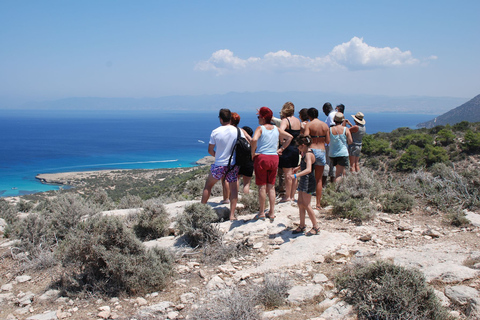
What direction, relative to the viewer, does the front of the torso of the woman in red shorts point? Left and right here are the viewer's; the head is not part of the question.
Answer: facing away from the viewer and to the left of the viewer

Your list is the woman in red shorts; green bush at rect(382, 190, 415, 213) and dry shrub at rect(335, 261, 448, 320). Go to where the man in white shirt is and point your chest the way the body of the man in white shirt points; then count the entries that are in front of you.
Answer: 0

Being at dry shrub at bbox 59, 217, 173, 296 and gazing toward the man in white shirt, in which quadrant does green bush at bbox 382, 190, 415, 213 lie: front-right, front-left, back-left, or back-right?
front-right

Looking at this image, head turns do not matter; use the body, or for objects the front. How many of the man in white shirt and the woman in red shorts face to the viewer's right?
0

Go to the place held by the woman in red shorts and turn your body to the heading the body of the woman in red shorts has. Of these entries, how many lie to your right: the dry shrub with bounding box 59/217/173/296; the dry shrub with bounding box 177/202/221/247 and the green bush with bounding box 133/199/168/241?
0

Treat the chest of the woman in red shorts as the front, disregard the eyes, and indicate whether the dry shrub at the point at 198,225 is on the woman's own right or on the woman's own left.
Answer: on the woman's own left

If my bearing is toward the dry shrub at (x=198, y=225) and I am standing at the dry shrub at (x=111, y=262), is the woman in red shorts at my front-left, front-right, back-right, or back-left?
front-right

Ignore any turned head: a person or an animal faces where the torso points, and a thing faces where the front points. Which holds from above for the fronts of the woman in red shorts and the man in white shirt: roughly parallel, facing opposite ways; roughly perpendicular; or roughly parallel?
roughly parallel

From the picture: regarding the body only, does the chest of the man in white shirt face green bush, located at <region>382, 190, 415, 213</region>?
no

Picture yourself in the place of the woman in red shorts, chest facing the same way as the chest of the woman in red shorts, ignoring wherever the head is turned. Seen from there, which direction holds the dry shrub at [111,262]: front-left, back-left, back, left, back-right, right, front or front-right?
left

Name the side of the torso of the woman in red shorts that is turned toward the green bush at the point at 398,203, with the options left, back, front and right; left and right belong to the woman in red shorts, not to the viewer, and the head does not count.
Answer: right

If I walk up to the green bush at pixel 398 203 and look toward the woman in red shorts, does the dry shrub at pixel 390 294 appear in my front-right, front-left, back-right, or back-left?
front-left

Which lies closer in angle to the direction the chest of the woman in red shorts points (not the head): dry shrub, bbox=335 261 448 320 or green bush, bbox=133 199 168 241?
the green bush

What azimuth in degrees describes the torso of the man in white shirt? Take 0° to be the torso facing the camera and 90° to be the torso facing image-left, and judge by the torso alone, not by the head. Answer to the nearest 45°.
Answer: approximately 135°

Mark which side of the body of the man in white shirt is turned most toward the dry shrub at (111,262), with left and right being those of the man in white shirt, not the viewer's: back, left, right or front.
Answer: left

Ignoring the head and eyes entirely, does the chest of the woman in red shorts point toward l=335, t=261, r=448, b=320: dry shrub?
no

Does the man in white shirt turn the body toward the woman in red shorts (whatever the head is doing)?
no
